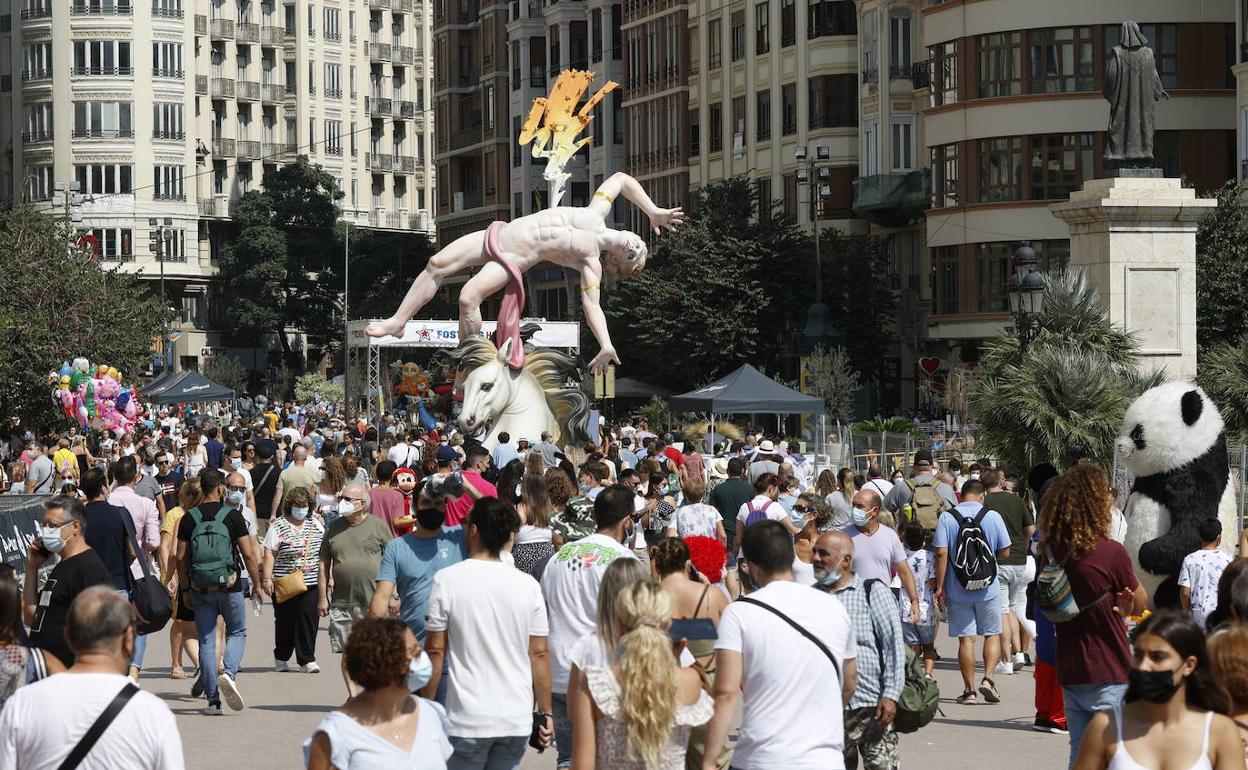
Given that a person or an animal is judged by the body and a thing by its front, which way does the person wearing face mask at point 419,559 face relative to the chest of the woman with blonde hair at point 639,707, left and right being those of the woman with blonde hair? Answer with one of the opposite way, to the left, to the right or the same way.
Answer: the opposite way

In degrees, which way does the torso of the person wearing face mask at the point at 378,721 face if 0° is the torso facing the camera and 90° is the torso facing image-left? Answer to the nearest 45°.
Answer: approximately 315°

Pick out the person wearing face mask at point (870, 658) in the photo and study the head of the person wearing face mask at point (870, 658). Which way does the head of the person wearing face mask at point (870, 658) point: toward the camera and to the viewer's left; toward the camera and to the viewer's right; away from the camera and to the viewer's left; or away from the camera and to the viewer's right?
toward the camera and to the viewer's left

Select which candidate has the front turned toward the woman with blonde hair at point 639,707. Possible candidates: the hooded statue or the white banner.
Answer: the white banner

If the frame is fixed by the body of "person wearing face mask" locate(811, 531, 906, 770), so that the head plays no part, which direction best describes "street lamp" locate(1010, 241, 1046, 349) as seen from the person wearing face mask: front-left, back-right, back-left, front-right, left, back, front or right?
back-right

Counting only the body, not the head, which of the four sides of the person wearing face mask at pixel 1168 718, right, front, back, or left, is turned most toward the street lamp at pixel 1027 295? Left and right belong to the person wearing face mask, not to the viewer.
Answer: back

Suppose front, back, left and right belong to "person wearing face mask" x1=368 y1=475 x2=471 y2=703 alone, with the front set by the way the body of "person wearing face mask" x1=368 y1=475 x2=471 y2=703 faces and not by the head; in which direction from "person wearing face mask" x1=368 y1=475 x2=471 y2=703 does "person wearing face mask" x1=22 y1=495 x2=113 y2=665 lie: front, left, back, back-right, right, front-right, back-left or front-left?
right

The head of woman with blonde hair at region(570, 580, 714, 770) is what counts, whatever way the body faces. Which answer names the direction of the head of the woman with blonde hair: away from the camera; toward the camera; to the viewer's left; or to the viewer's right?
away from the camera

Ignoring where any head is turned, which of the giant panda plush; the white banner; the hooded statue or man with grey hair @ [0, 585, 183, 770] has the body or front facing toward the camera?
the white banner
